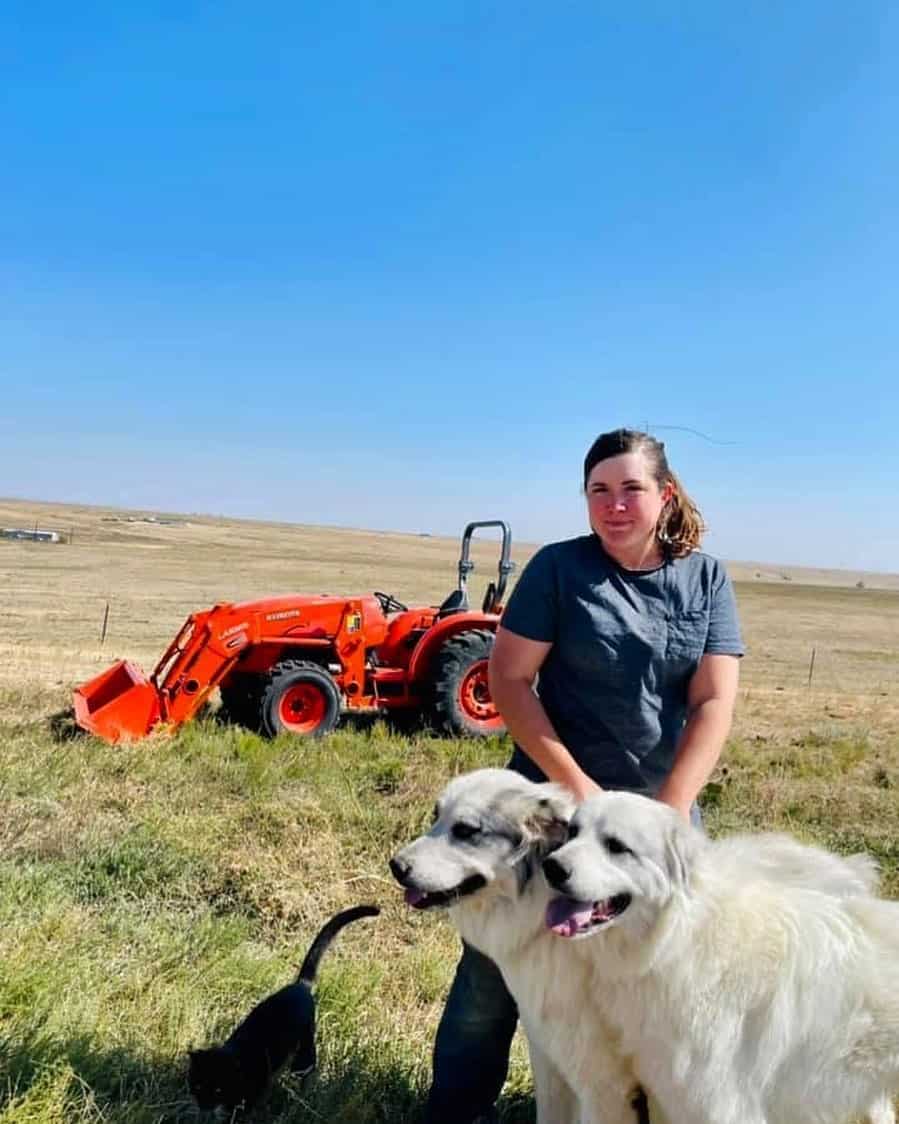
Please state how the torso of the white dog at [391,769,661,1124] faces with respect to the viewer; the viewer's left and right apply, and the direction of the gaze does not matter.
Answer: facing the viewer and to the left of the viewer

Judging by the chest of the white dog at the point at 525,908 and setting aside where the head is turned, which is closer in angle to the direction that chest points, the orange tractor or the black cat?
the black cat

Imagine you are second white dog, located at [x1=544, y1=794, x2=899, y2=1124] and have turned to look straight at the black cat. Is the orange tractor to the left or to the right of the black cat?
right

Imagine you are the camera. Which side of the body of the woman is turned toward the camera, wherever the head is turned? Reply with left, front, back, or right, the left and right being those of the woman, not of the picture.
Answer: front

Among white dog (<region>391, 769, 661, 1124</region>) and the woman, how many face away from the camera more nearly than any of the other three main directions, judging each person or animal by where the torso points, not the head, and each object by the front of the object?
0

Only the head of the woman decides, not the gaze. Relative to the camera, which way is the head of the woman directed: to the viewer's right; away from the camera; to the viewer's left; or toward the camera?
toward the camera

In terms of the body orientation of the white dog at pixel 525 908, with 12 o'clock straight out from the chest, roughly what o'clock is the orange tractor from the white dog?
The orange tractor is roughly at 4 o'clock from the white dog.

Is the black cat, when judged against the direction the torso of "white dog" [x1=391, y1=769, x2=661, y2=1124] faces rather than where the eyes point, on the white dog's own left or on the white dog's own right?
on the white dog's own right

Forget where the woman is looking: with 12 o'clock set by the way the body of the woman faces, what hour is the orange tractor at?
The orange tractor is roughly at 5 o'clock from the woman.

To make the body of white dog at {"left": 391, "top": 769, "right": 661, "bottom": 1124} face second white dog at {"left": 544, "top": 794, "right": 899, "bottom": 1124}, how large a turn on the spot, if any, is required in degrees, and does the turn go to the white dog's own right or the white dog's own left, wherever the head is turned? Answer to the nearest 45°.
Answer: approximately 135° to the white dog's own left
